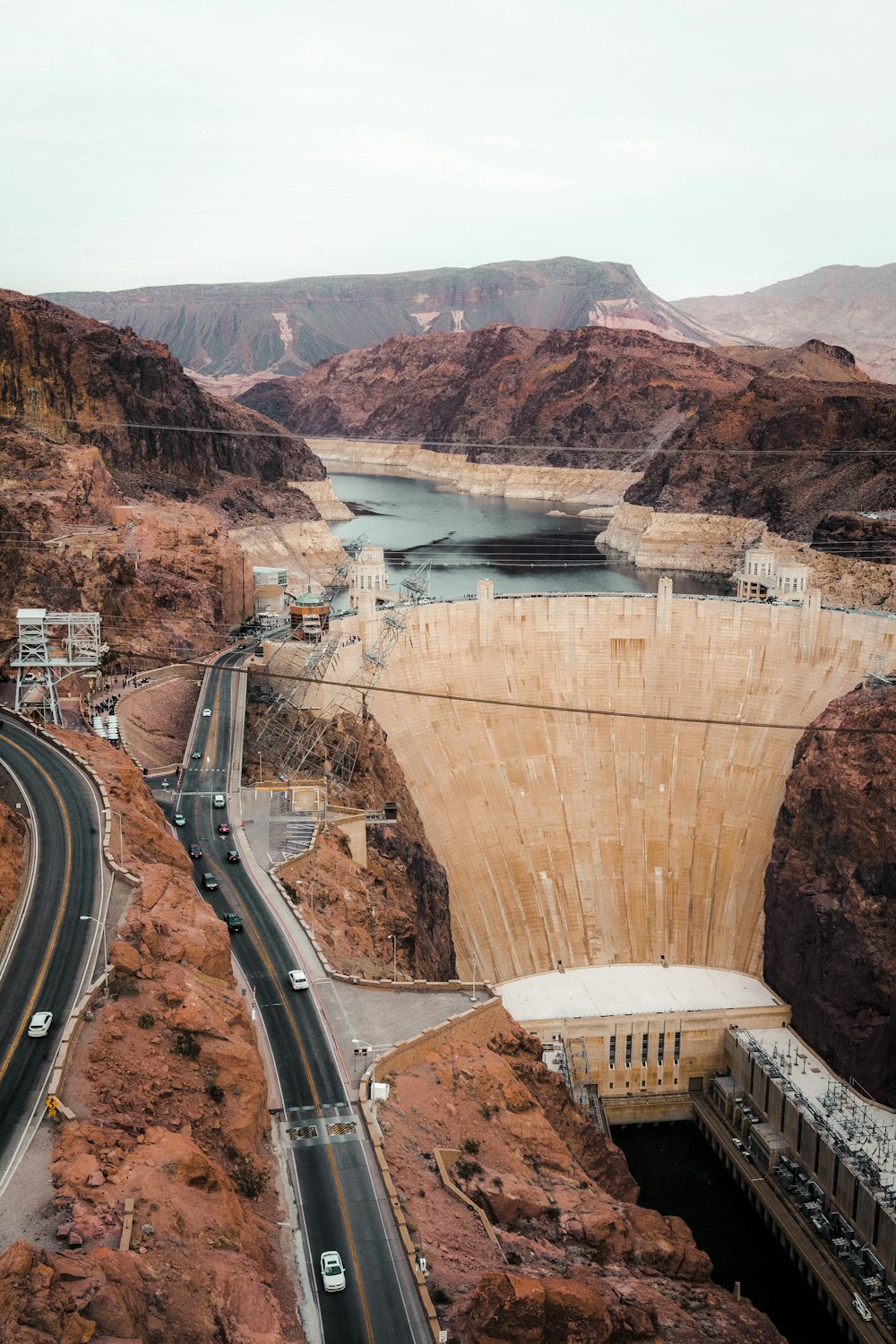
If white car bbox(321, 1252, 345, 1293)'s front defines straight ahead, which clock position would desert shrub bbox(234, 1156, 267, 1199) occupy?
The desert shrub is roughly at 5 o'clock from the white car.

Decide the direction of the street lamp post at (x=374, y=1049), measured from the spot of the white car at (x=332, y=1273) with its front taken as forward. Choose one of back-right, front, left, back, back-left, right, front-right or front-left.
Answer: back

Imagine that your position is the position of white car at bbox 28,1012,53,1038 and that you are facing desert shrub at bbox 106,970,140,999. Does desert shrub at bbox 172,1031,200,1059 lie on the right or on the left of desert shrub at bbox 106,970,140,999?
right

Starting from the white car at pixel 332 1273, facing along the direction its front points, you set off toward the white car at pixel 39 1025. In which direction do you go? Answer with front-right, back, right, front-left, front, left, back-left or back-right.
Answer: back-right

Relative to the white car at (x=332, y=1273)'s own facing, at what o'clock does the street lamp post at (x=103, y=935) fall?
The street lamp post is roughly at 5 o'clock from the white car.

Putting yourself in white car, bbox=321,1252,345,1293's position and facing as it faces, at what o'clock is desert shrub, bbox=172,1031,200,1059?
The desert shrub is roughly at 5 o'clock from the white car.

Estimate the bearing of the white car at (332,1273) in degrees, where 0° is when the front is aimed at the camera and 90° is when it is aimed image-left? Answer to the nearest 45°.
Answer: approximately 0°
